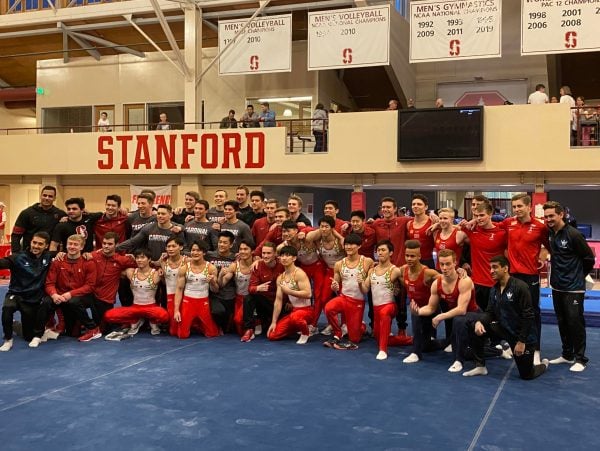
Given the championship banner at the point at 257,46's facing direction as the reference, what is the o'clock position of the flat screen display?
The flat screen display is roughly at 10 o'clock from the championship banner.

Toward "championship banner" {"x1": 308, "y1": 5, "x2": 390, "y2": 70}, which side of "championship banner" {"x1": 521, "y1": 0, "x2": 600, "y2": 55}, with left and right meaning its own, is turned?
right

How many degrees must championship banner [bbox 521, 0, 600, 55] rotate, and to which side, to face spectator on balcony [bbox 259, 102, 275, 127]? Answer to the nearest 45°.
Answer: approximately 90° to its right

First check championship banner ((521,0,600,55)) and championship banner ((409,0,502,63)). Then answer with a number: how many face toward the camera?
2
